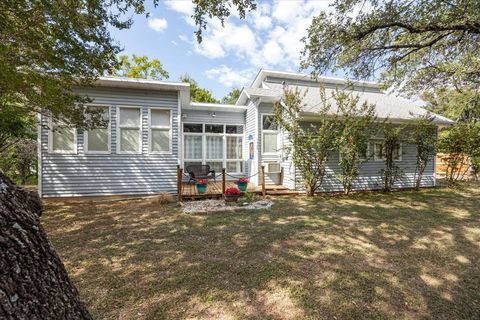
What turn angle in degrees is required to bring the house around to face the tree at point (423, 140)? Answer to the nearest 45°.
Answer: approximately 90° to its left

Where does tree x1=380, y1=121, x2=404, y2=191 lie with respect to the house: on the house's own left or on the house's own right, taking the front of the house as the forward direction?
on the house's own left

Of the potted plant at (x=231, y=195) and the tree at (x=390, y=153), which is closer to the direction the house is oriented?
the potted plant

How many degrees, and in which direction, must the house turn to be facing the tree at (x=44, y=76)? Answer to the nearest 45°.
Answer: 0° — it already faces it

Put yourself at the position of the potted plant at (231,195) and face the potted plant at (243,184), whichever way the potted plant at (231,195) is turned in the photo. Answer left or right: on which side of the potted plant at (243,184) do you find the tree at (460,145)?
right
